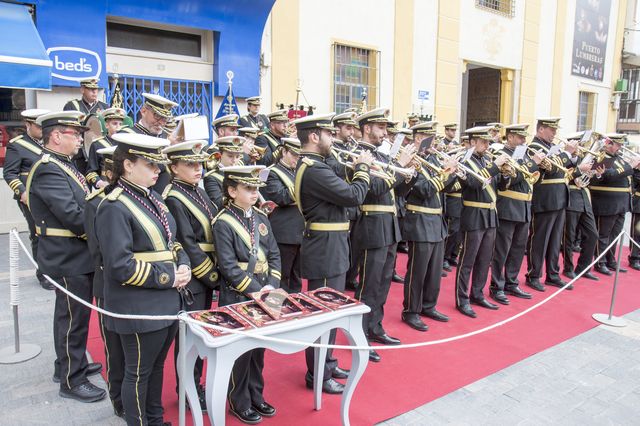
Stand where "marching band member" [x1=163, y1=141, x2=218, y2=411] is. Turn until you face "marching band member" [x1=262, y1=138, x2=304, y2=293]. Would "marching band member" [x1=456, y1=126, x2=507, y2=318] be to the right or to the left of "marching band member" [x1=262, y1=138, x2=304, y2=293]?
right

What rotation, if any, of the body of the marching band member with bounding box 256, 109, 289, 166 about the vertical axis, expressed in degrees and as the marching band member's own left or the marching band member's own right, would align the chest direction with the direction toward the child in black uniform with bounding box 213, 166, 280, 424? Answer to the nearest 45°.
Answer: approximately 45° to the marching band member's own right

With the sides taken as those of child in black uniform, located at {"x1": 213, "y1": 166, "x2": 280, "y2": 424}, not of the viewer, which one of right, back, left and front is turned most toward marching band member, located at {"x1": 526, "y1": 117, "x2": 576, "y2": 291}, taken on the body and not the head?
left

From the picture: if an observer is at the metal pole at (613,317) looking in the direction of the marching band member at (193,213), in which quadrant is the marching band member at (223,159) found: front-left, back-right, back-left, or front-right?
front-right

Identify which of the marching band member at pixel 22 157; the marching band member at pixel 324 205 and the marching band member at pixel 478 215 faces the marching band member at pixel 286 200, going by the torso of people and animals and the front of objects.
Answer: the marching band member at pixel 22 157

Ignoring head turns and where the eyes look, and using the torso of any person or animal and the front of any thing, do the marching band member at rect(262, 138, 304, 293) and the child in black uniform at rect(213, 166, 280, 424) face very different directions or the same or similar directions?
same or similar directions

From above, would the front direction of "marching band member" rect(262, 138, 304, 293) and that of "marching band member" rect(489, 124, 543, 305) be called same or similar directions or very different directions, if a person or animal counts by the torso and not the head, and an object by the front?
same or similar directions

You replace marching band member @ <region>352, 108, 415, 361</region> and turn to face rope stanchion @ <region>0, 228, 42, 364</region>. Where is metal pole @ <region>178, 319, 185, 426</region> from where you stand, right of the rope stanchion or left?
left

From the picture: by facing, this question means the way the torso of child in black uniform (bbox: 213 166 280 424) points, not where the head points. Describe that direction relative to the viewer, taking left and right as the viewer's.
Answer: facing the viewer and to the right of the viewer

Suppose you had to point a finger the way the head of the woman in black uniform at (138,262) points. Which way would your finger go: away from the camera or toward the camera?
toward the camera

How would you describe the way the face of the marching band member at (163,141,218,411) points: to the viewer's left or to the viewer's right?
to the viewer's right

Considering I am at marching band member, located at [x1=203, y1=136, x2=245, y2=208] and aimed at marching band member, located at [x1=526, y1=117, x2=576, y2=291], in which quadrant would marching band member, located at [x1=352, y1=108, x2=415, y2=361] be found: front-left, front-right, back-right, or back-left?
front-right

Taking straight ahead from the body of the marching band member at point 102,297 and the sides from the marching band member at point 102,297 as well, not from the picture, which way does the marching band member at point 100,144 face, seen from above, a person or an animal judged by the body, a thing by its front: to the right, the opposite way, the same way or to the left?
the same way

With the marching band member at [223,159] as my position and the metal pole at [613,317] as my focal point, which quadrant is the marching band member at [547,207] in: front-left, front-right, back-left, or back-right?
front-left
